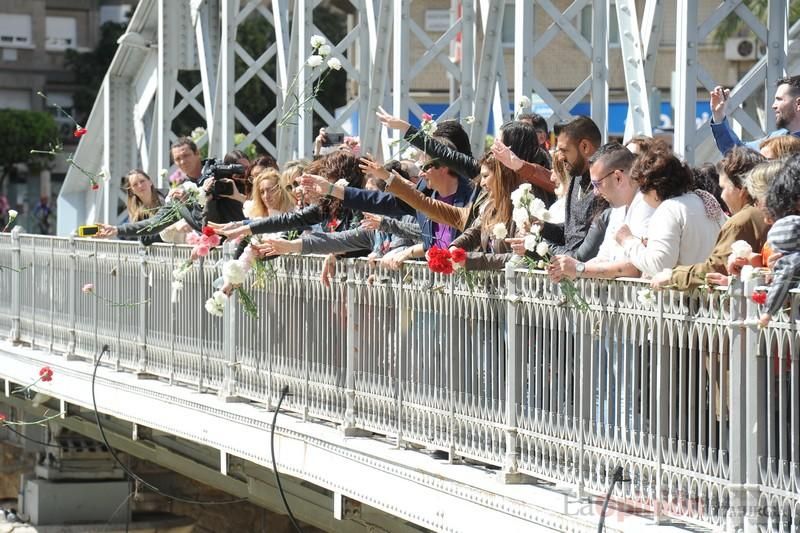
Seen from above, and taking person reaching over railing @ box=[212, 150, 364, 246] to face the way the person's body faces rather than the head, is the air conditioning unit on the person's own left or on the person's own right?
on the person's own right

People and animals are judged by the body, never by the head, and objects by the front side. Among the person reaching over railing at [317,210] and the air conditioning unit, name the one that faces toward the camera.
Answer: the air conditioning unit

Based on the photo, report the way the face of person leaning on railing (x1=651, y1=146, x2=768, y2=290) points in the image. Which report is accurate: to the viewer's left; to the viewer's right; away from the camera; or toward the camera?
to the viewer's left

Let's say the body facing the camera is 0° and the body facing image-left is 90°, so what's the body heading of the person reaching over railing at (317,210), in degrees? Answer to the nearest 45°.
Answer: approximately 90°

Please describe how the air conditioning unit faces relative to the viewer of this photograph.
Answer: facing the viewer

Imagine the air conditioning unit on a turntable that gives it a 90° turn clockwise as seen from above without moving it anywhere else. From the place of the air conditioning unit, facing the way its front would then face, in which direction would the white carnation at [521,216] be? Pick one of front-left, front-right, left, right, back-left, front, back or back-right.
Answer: left

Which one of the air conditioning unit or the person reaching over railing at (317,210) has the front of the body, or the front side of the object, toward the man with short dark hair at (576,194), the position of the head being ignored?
the air conditioning unit

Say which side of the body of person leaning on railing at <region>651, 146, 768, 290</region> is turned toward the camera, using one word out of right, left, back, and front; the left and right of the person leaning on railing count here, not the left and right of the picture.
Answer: left

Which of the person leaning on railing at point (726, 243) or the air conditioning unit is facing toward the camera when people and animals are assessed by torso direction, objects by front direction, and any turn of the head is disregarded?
the air conditioning unit

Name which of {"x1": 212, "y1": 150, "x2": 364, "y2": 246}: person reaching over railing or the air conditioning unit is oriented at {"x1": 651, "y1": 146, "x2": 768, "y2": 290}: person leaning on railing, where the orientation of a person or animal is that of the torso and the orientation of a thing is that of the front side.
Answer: the air conditioning unit

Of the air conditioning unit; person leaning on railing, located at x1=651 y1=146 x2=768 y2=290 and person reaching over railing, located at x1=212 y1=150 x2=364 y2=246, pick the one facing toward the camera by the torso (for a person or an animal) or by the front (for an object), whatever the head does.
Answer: the air conditioning unit

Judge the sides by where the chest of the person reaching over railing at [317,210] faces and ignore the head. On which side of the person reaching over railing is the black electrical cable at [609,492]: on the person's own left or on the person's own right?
on the person's own left

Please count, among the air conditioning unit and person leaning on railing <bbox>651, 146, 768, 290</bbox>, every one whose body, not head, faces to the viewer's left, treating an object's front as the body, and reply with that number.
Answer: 1
